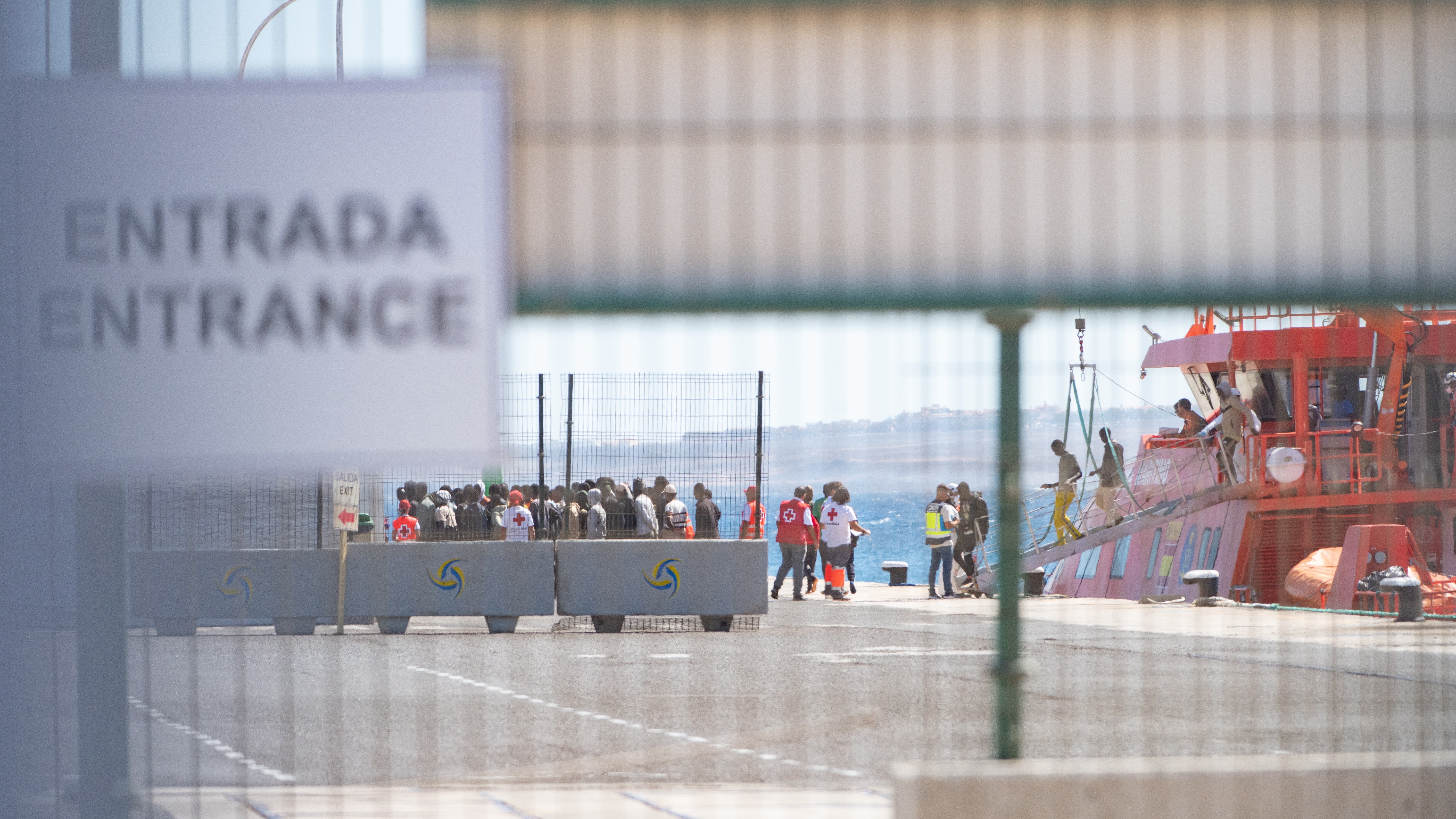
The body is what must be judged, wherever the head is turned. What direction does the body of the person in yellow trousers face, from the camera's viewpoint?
to the viewer's left

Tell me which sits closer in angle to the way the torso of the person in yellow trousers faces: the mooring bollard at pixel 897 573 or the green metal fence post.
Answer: the mooring bollard

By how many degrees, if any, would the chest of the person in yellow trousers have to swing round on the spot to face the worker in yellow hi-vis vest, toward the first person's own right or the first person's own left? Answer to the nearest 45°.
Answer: approximately 45° to the first person's own left

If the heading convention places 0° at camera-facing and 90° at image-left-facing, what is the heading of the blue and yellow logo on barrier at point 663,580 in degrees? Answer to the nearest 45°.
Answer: approximately 0°

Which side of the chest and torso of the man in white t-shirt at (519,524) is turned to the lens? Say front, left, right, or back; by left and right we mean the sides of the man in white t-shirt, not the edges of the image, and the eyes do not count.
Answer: back

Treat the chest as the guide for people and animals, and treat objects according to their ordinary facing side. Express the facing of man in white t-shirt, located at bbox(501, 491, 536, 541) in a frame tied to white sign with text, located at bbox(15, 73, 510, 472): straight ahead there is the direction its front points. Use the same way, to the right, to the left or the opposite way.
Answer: the opposite way

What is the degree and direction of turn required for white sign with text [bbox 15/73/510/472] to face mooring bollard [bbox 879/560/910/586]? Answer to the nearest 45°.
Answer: approximately 135° to its left

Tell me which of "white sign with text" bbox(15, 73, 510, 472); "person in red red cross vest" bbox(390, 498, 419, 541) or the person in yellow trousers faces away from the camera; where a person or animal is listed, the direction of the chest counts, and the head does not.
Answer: the person in red red cross vest

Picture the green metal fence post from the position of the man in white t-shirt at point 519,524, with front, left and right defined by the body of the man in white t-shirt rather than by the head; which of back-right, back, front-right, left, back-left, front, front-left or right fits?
back

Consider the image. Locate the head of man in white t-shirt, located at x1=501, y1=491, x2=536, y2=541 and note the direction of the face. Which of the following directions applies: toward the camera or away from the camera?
away from the camera

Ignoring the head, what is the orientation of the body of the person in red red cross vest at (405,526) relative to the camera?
away from the camera

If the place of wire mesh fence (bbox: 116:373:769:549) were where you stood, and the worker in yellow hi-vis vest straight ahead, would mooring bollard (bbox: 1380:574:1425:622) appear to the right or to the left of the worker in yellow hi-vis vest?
right

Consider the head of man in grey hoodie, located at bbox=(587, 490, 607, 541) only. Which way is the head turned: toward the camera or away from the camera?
away from the camera
